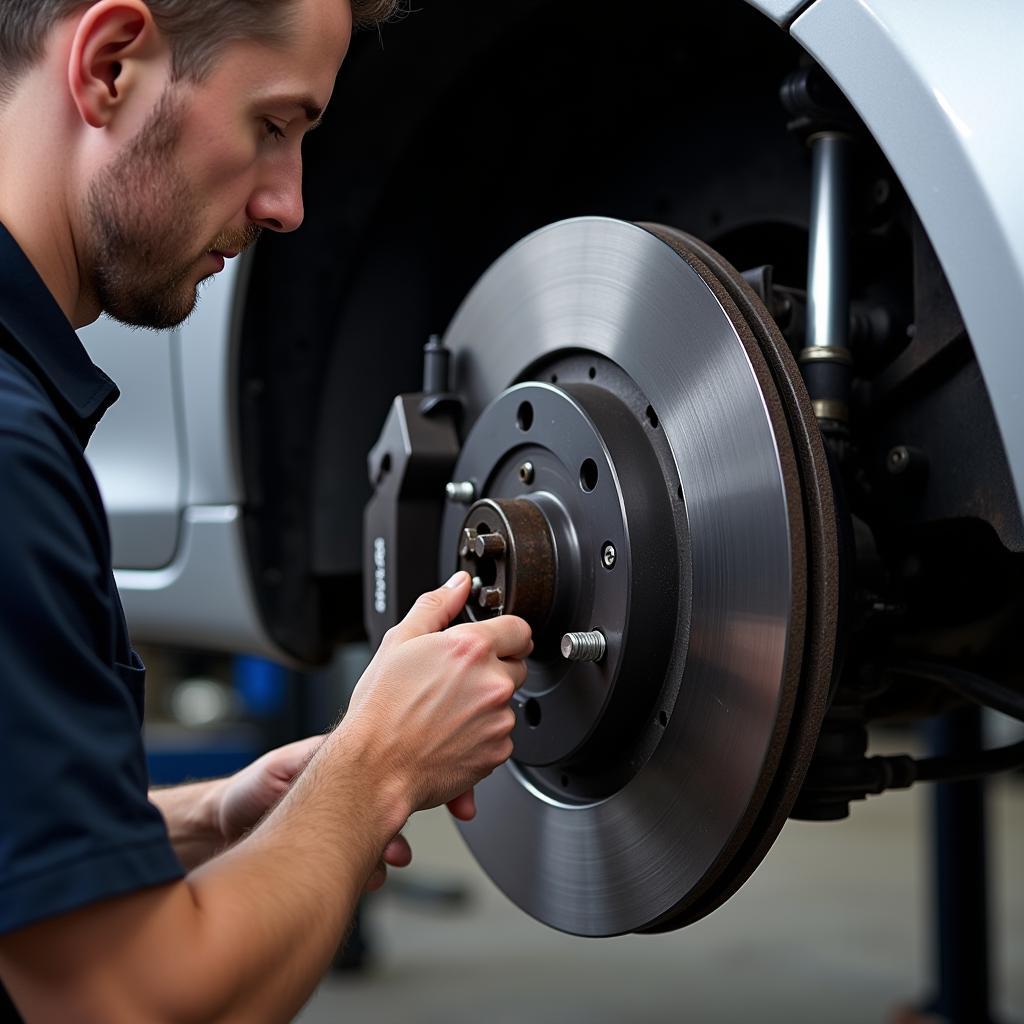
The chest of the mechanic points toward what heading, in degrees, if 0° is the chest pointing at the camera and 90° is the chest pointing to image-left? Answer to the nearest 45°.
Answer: approximately 270°

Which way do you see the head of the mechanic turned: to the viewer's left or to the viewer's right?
to the viewer's right
